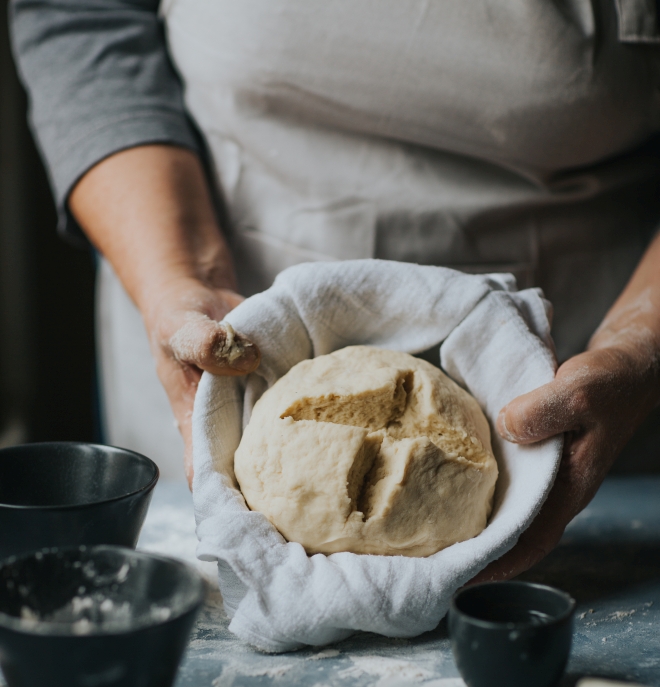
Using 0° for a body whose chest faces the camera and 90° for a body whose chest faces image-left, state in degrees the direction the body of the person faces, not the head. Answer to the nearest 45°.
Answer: approximately 0°

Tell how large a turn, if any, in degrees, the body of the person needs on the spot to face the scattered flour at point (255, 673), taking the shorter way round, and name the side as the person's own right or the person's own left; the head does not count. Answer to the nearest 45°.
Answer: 0° — they already face it

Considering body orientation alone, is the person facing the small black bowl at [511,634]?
yes
